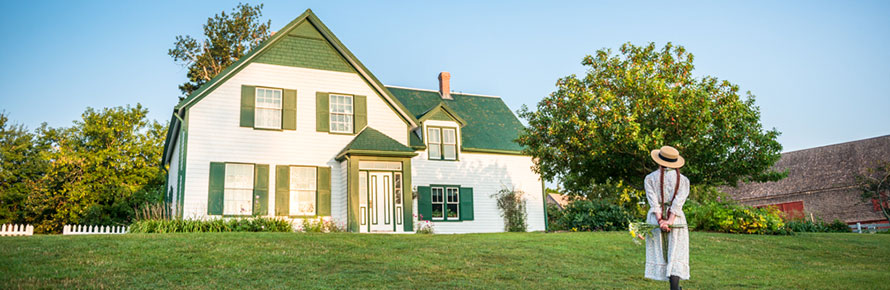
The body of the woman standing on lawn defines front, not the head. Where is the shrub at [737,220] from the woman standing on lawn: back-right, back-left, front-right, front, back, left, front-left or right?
front

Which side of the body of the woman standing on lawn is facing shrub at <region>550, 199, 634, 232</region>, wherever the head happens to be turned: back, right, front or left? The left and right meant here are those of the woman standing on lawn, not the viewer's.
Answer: front

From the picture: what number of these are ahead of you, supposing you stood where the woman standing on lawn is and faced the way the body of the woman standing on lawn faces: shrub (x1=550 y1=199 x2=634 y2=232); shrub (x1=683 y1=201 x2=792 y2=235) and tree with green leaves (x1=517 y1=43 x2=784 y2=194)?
3

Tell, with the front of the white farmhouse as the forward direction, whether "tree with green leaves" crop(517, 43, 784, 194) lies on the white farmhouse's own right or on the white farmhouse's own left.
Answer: on the white farmhouse's own left

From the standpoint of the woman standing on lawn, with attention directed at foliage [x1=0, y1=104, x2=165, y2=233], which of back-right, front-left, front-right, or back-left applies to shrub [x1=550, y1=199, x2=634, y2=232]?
front-right

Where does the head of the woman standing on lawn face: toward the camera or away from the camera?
away from the camera

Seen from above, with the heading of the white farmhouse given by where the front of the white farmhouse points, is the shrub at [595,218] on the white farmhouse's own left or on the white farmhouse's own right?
on the white farmhouse's own left

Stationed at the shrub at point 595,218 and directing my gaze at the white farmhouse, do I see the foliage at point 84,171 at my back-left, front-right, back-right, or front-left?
front-right

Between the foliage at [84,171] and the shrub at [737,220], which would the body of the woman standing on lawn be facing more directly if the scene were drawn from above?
the shrub

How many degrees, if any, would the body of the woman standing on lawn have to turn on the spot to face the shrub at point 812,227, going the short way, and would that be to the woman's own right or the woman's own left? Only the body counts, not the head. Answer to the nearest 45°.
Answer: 0° — they already face it

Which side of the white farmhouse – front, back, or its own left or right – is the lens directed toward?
front

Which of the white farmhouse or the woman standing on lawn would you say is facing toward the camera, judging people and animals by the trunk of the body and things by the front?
the white farmhouse

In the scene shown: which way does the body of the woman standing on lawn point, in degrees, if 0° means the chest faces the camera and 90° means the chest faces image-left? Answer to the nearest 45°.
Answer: approximately 180°

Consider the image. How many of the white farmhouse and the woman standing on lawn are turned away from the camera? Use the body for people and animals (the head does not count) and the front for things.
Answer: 1
